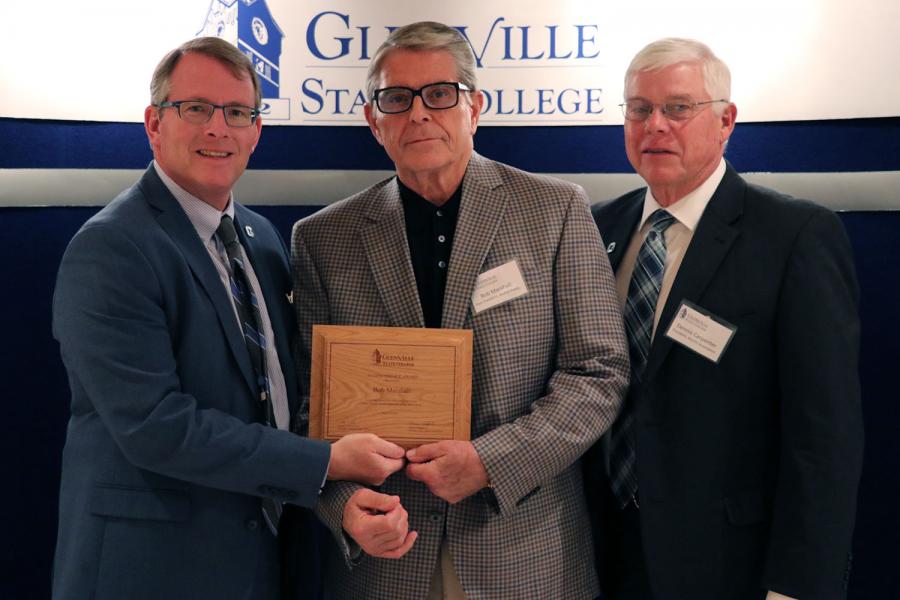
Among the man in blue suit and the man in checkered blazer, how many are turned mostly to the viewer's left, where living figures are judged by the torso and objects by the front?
0

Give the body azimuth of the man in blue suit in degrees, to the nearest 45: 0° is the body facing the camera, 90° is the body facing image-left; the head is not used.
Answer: approximately 315°

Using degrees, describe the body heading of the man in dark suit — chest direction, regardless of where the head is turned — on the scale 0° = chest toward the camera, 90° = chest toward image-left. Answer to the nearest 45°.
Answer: approximately 45°

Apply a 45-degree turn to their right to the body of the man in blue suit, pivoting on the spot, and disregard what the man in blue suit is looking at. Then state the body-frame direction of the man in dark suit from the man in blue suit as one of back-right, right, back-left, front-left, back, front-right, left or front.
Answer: left

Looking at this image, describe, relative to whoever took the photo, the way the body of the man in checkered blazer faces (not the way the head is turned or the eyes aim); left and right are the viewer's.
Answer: facing the viewer

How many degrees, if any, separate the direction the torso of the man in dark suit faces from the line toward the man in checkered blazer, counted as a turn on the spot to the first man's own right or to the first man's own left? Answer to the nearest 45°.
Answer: approximately 45° to the first man's own right

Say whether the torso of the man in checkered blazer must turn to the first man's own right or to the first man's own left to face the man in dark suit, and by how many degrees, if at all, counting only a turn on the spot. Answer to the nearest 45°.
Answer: approximately 90° to the first man's own left

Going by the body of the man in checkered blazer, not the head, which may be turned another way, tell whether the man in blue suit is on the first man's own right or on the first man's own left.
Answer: on the first man's own right
